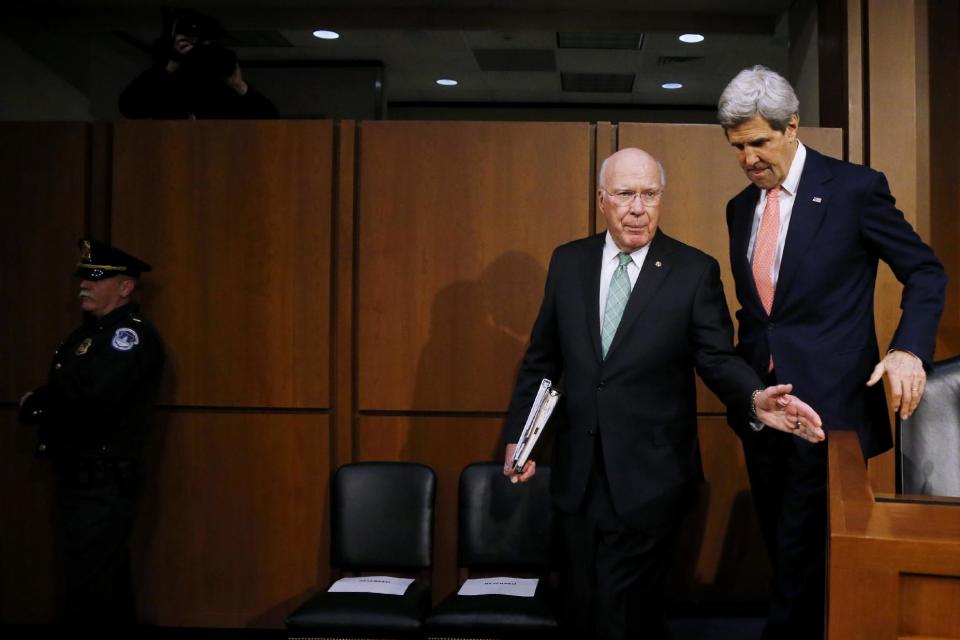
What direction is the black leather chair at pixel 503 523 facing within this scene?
toward the camera

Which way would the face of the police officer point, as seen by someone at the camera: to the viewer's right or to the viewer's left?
to the viewer's left

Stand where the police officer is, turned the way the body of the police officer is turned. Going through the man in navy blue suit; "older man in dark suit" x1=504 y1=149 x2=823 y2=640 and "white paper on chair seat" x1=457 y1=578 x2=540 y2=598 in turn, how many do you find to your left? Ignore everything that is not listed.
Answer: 3

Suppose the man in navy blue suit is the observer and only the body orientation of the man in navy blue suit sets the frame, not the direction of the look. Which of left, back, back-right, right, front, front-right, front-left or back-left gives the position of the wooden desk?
front-left

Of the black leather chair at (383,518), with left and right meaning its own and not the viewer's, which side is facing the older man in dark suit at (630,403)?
left

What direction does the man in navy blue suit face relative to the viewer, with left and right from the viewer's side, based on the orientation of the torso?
facing the viewer and to the left of the viewer

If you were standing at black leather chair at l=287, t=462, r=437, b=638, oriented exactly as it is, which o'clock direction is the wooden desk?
The wooden desk is roughly at 10 o'clock from the black leather chair.

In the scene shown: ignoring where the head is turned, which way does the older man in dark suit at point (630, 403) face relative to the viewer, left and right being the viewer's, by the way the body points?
facing the viewer

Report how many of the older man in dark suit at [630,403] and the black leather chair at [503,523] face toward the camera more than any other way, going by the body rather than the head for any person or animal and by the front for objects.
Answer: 2
